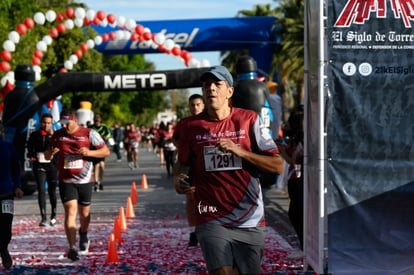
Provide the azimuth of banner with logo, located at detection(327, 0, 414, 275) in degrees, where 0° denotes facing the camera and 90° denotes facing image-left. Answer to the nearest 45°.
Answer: approximately 0°

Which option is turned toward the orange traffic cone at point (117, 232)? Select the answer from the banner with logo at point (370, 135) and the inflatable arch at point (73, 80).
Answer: the inflatable arch

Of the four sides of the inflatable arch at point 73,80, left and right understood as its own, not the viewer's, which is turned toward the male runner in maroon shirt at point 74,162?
front

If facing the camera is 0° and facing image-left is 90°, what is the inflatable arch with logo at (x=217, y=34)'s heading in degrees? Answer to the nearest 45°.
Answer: approximately 0°

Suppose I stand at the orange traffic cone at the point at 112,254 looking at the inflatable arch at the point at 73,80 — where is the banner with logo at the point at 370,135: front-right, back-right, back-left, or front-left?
back-right

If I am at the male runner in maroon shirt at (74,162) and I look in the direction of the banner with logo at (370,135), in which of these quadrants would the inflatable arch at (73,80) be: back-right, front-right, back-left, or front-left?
back-left

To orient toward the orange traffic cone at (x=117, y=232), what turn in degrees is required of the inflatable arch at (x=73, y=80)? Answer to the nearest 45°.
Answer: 0° — it already faces it

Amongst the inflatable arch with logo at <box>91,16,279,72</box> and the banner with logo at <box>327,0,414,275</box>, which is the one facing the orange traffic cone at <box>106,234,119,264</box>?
the inflatable arch with logo at <box>91,16,279,72</box>

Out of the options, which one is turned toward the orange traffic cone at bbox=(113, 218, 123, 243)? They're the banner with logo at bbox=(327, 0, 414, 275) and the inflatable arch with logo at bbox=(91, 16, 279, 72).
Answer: the inflatable arch with logo at bbox=(91, 16, 279, 72)

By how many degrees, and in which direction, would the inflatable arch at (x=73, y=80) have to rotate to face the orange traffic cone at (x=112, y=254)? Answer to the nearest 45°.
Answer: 0° — it already faces it

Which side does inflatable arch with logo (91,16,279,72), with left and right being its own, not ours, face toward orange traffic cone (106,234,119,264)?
front
